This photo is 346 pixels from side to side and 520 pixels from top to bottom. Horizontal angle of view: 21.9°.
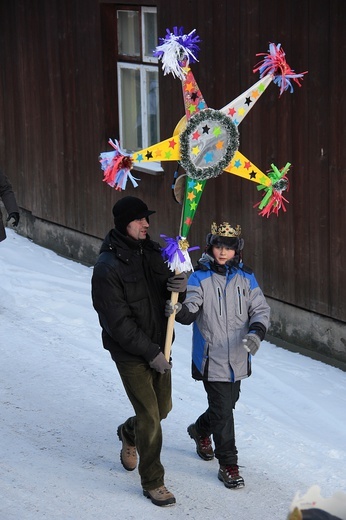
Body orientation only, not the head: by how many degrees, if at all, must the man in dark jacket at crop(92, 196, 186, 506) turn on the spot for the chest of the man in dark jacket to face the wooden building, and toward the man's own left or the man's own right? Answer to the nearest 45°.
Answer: approximately 135° to the man's own left

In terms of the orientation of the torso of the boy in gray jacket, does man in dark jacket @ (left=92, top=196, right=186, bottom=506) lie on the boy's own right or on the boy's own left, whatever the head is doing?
on the boy's own right

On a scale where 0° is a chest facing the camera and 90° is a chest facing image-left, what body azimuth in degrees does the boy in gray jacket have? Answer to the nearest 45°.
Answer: approximately 0°

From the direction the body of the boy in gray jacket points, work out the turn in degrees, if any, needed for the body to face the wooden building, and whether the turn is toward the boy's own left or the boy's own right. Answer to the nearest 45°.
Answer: approximately 180°

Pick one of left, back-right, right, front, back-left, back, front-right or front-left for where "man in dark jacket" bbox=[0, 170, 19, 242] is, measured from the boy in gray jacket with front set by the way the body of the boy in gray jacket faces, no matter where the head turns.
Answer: back-right
